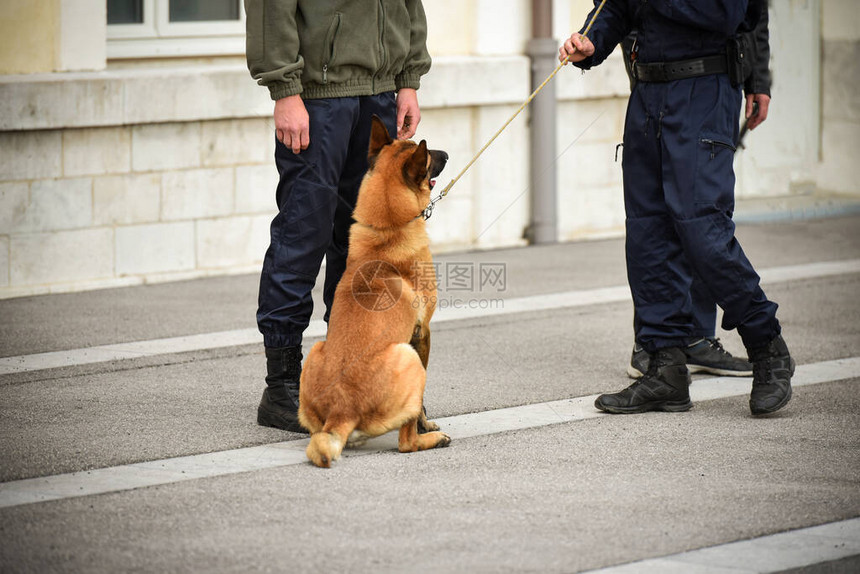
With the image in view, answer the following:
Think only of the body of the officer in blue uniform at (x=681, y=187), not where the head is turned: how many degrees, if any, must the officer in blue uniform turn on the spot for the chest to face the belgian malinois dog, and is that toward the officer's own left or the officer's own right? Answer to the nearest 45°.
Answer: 0° — they already face it

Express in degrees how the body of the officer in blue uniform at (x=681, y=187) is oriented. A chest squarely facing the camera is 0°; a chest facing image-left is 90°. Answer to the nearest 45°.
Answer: approximately 45°

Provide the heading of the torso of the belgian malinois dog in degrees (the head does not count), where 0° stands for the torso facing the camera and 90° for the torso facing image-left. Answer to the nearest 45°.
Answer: approximately 225°

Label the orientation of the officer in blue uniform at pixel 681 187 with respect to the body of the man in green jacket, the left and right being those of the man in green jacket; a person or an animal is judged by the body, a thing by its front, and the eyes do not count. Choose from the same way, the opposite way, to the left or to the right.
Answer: to the right

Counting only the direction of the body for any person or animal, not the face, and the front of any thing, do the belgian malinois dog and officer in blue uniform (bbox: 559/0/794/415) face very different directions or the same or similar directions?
very different directions

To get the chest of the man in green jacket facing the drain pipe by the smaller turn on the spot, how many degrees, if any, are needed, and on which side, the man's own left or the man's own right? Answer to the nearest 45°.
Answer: approximately 135° to the man's own left

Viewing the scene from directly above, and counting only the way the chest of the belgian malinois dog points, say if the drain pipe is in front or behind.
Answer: in front

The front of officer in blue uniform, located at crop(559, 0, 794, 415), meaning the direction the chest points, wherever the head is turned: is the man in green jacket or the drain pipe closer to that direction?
the man in green jacket

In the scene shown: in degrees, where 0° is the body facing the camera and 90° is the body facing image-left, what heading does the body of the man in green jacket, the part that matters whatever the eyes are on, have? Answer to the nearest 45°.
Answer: approximately 315°

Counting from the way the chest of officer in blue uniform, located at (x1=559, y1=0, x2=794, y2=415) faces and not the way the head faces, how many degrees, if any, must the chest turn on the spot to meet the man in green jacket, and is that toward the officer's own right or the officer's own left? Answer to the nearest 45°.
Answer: approximately 45° to the officer's own right

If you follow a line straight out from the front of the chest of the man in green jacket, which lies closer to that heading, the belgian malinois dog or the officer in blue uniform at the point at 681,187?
the belgian malinois dog

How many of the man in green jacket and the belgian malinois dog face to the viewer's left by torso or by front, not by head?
0
